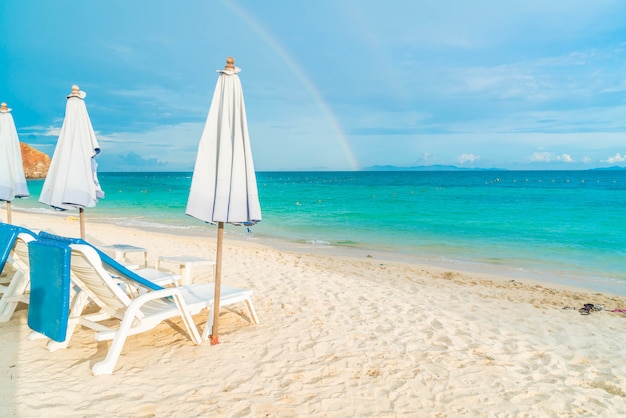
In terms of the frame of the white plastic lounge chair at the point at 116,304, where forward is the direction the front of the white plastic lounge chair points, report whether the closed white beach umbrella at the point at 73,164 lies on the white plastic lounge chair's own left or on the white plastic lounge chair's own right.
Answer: on the white plastic lounge chair's own left

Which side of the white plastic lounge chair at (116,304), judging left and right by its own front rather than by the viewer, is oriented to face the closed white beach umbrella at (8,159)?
left

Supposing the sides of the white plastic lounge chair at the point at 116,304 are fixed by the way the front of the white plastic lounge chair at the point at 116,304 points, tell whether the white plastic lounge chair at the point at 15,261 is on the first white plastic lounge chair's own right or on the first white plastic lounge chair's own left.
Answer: on the first white plastic lounge chair's own left

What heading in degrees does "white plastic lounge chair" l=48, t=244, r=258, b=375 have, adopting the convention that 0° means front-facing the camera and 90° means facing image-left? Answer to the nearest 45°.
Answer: approximately 225°
